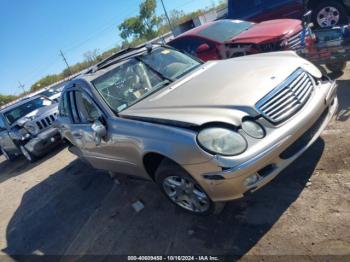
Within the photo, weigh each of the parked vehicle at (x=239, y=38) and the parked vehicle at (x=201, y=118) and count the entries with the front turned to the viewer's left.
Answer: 0

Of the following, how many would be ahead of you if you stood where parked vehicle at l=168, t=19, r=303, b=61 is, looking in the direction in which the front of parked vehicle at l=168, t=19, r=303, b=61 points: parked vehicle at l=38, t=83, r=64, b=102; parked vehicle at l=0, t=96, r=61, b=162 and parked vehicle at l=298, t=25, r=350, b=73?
1

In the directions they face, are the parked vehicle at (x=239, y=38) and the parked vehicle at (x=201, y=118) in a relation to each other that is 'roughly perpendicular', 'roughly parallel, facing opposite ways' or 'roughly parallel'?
roughly parallel

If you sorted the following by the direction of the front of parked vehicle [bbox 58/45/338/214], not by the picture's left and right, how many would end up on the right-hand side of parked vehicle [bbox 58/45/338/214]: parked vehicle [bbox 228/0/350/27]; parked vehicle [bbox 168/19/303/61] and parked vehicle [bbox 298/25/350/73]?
0

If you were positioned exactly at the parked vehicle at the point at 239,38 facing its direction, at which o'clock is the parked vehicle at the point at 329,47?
the parked vehicle at the point at 329,47 is roughly at 12 o'clock from the parked vehicle at the point at 239,38.

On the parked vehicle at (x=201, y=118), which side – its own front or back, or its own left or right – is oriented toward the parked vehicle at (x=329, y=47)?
left

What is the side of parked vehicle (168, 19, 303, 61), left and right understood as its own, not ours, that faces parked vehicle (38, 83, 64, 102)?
back

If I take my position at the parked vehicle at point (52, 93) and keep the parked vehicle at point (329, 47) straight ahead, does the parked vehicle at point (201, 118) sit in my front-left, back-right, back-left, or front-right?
front-right

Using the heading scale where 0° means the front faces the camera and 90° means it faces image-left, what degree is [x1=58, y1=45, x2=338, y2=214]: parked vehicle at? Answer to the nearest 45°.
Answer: approximately 315°

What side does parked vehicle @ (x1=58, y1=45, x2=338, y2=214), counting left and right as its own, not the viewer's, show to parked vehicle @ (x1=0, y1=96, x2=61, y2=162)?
back

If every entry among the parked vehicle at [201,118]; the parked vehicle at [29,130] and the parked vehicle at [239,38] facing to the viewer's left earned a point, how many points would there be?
0

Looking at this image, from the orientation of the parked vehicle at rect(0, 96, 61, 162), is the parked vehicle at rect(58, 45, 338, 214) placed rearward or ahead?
ahead

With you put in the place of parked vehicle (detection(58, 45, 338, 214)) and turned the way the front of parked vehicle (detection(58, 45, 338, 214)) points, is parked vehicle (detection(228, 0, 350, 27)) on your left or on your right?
on your left

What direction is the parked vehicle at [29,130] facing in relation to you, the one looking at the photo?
facing the viewer and to the right of the viewer

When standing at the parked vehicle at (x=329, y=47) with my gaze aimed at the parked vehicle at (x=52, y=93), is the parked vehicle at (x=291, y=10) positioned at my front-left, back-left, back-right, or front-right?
front-right
